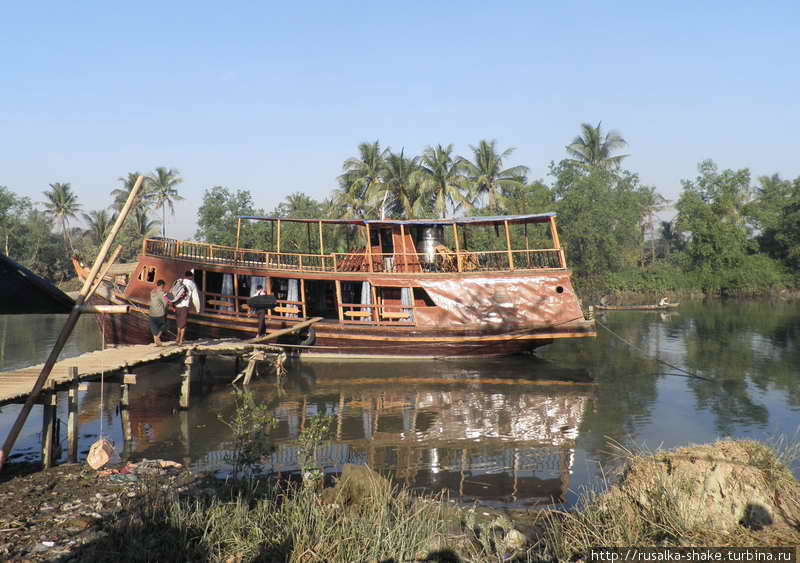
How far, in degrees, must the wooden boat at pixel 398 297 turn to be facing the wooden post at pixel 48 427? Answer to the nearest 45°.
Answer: approximately 135° to its right

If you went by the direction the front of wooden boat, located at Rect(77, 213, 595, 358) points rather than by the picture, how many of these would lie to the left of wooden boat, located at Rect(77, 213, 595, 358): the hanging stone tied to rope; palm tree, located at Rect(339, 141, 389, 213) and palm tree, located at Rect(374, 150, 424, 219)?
2

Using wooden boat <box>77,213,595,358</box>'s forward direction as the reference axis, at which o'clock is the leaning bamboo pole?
The leaning bamboo pole is roughly at 4 o'clock from the wooden boat.

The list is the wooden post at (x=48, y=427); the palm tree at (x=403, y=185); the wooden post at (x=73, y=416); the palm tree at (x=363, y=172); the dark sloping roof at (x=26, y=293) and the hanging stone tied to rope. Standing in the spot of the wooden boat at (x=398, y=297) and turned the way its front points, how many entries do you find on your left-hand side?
2

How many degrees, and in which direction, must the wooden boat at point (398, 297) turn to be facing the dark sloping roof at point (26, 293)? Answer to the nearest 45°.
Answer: approximately 135° to its right

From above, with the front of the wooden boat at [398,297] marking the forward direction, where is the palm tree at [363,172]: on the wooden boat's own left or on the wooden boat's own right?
on the wooden boat's own left

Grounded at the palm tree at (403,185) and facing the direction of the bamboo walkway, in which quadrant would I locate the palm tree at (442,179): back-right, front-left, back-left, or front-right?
back-left

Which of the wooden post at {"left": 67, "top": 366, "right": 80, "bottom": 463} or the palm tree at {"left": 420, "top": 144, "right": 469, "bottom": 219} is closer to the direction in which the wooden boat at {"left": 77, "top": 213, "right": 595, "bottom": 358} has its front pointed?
the palm tree

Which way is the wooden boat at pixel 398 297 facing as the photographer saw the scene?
facing to the right of the viewer
